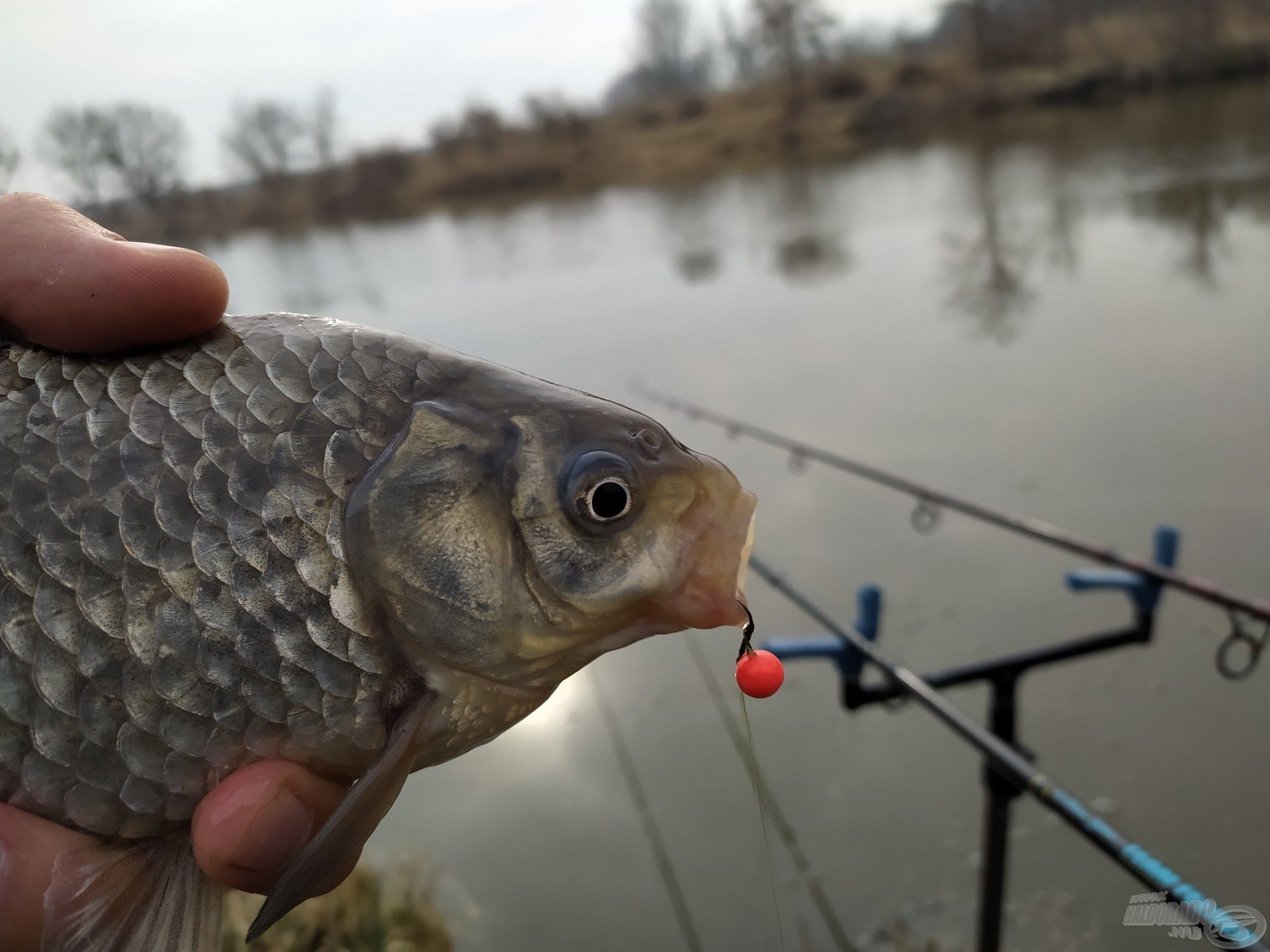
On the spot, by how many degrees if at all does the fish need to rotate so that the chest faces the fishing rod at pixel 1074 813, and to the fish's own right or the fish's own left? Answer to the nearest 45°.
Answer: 0° — it already faces it

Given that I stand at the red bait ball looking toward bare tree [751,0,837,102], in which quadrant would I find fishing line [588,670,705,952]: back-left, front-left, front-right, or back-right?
front-left

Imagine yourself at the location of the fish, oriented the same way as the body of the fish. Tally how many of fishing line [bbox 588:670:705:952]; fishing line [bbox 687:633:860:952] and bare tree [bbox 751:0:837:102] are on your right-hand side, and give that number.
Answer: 0

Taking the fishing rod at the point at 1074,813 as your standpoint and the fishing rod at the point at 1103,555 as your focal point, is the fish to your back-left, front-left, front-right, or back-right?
back-left

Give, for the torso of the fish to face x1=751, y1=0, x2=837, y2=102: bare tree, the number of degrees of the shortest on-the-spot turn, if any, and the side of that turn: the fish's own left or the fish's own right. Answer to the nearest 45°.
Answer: approximately 45° to the fish's own left

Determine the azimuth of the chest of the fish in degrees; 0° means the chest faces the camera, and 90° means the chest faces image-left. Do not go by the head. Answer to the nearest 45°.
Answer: approximately 270°

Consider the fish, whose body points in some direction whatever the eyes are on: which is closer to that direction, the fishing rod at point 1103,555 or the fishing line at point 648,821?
the fishing rod

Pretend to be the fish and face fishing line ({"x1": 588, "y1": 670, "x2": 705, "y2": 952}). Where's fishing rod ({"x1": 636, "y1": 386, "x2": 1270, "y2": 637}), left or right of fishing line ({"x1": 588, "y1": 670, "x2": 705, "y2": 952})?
right

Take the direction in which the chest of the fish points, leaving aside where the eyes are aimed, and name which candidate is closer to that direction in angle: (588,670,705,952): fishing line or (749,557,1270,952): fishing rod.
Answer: the fishing rod

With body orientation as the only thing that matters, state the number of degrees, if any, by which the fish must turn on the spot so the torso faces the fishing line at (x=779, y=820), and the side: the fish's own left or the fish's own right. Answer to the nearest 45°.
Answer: approximately 45° to the fish's own left

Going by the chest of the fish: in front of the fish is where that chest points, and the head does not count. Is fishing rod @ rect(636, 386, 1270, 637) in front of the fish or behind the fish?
in front
